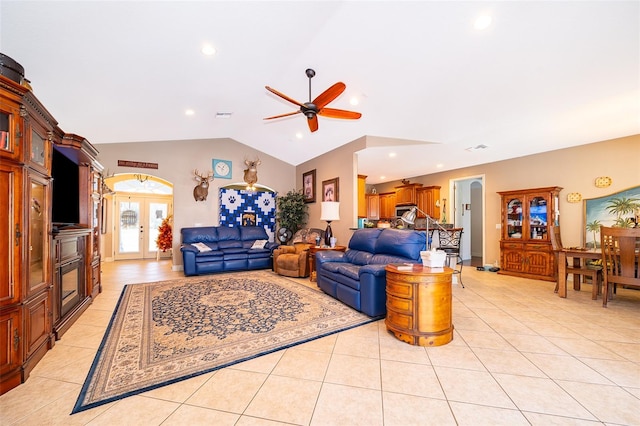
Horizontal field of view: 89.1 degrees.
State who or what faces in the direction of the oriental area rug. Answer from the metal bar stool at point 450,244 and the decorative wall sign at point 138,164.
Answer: the decorative wall sign

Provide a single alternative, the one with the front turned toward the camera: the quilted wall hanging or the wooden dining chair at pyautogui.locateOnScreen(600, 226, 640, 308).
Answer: the quilted wall hanging

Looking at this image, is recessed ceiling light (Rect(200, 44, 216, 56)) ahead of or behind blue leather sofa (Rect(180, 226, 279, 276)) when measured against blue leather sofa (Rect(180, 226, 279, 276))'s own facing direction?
ahead

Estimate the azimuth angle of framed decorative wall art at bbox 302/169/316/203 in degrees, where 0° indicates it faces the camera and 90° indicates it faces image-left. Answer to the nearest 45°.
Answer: approximately 45°

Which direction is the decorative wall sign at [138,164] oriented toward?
toward the camera

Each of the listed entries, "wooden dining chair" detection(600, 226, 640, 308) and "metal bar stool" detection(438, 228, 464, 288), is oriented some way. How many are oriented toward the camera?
0

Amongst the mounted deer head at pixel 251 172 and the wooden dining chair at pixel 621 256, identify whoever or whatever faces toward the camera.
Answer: the mounted deer head

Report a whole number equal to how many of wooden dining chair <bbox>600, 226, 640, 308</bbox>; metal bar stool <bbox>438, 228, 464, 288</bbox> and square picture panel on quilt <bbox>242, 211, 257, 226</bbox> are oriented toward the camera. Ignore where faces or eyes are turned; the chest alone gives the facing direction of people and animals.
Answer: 1

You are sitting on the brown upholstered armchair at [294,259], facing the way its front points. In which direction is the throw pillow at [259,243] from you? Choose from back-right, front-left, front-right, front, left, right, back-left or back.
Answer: right

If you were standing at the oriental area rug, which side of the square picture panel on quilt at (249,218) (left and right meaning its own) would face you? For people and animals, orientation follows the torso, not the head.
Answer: front

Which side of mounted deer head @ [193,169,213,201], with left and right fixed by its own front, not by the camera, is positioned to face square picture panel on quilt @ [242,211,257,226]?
left

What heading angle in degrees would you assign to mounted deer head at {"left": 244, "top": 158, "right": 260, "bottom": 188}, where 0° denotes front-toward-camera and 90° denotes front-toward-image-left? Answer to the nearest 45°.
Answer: approximately 0°

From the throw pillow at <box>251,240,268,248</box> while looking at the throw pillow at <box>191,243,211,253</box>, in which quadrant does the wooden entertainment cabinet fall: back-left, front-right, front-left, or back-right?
front-left

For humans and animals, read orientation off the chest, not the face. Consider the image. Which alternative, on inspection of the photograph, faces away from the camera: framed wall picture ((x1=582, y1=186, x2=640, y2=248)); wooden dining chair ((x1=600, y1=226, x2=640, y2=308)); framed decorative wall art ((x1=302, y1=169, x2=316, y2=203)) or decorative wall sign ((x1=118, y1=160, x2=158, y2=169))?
the wooden dining chair

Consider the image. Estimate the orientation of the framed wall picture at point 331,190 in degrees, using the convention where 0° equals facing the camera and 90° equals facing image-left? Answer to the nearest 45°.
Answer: approximately 45°
